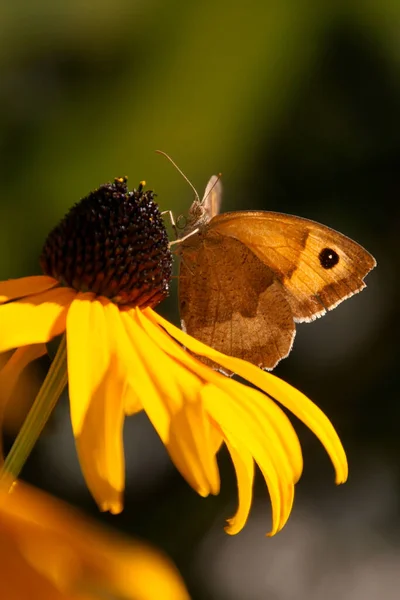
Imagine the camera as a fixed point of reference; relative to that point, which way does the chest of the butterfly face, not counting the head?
to the viewer's left

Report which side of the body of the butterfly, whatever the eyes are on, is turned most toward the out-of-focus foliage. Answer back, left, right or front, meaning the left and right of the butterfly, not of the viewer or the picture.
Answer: right

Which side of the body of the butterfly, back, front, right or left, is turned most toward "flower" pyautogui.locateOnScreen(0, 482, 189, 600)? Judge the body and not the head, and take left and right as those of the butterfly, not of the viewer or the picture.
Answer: left
